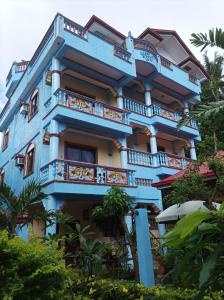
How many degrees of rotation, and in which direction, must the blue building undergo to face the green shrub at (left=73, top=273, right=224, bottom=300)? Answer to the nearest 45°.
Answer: approximately 45° to its right

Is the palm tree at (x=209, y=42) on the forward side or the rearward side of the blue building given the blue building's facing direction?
on the forward side

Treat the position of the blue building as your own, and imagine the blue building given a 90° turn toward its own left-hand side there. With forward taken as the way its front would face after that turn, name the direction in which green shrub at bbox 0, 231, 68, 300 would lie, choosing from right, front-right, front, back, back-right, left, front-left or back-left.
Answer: back-right

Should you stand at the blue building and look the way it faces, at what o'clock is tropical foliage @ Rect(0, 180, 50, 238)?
The tropical foliage is roughly at 2 o'clock from the blue building.

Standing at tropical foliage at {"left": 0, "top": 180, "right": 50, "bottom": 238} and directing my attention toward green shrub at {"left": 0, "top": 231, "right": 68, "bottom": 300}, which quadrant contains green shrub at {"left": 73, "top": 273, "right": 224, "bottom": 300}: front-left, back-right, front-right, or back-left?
front-left

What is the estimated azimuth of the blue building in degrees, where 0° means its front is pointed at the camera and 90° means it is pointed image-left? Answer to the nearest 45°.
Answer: approximately 315°

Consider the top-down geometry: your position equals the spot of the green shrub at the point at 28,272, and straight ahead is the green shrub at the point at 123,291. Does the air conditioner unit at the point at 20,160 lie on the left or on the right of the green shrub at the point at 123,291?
left
